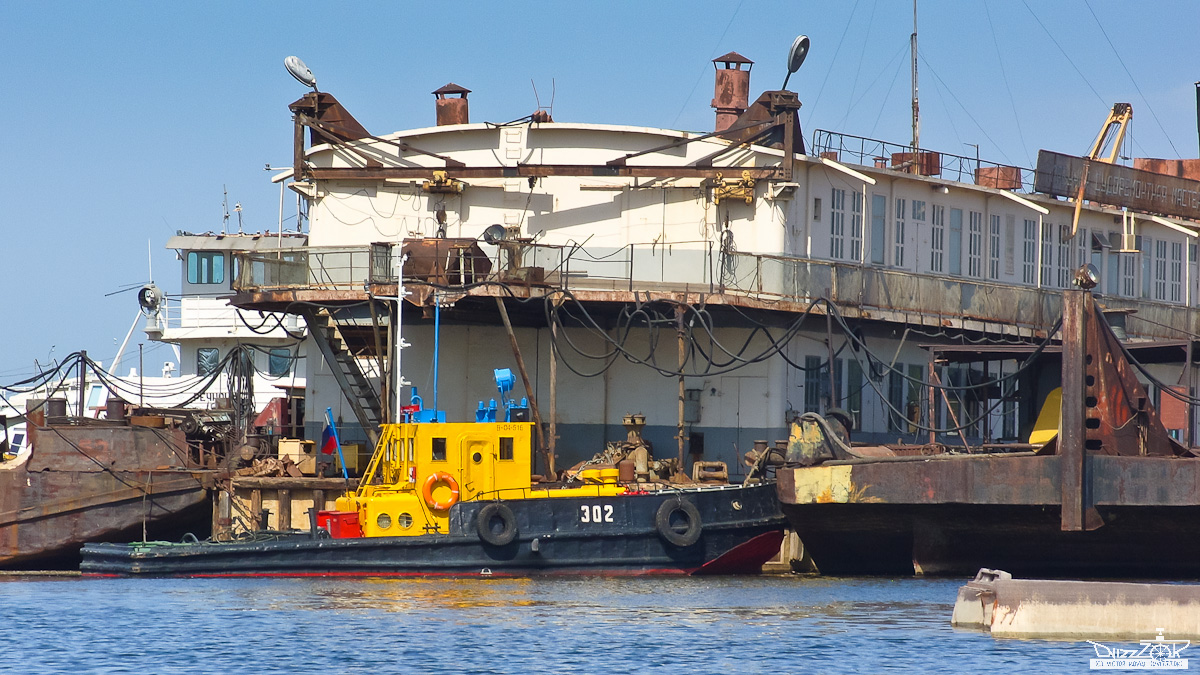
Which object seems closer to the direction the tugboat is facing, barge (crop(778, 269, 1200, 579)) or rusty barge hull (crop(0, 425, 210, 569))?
the barge

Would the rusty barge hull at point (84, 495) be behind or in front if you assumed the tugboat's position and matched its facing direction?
behind

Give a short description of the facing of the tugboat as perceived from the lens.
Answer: facing to the right of the viewer

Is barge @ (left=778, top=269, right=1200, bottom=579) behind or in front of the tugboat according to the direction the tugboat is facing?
in front

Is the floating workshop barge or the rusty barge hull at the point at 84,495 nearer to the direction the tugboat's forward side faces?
the floating workshop barge
